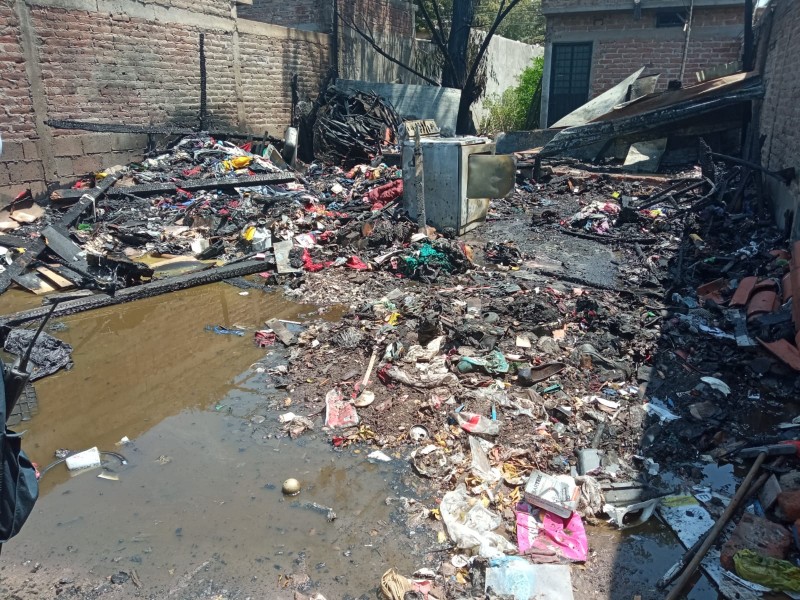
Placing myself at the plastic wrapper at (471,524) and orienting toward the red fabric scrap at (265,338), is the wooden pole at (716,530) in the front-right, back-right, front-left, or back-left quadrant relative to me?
back-right

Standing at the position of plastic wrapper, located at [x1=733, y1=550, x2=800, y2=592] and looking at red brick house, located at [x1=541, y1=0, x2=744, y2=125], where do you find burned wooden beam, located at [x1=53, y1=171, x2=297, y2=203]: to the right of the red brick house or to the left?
left

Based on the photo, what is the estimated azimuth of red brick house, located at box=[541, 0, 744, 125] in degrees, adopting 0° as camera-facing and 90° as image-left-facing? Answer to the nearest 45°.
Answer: approximately 0°

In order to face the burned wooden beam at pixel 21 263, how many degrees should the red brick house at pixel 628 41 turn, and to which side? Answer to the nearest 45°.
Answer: approximately 45° to its right

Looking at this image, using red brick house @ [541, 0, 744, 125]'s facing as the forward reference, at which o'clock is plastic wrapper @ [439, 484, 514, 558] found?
The plastic wrapper is roughly at 12 o'clock from the red brick house.

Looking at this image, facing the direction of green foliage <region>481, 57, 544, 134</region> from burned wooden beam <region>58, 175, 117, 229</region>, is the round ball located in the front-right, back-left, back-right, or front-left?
back-right

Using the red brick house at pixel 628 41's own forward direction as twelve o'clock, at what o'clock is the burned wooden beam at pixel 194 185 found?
The burned wooden beam is roughly at 1 o'clock from the red brick house.

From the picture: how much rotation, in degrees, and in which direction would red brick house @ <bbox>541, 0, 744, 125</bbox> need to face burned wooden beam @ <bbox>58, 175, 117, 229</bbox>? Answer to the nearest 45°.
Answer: approximately 45° to its right

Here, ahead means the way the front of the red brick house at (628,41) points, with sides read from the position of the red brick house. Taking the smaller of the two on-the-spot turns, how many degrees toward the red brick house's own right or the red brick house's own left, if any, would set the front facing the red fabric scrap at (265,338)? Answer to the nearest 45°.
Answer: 0° — it already faces it

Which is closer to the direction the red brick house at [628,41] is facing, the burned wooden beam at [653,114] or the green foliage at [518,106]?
the burned wooden beam

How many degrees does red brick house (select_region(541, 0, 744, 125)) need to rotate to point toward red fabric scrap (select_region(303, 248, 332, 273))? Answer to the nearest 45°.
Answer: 0° — it already faces it
